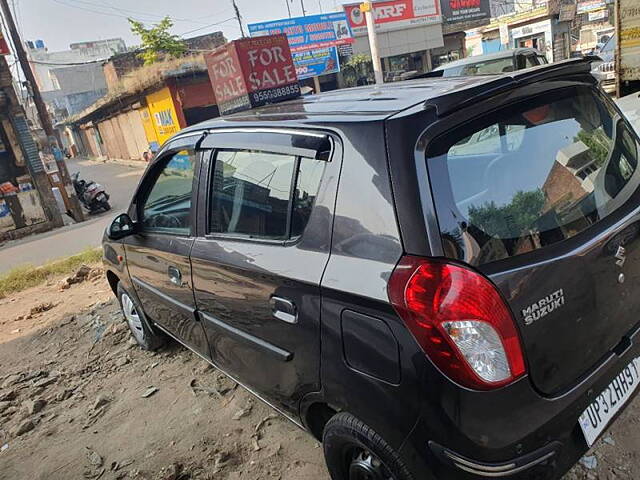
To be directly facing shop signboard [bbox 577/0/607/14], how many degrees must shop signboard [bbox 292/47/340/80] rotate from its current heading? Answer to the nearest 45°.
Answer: approximately 135° to its left

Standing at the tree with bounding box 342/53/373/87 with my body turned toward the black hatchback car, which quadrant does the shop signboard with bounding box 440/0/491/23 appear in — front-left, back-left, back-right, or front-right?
back-left

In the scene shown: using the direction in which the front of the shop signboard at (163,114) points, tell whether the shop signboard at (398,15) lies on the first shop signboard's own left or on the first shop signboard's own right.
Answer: on the first shop signboard's own left

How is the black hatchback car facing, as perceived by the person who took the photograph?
facing away from the viewer and to the left of the viewer

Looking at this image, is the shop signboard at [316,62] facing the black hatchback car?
yes

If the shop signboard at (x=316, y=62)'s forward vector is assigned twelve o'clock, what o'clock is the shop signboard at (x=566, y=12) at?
the shop signboard at (x=566, y=12) is roughly at 8 o'clock from the shop signboard at (x=316, y=62).

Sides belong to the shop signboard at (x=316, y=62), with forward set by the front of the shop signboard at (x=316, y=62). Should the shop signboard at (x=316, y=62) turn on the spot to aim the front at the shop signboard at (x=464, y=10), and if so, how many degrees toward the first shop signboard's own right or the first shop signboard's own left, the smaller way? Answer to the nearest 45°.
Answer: approximately 135° to the first shop signboard's own left

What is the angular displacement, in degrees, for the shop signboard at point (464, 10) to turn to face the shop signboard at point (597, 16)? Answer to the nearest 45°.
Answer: approximately 135° to its left

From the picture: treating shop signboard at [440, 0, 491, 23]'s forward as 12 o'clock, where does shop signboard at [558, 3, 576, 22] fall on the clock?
shop signboard at [558, 3, 576, 22] is roughly at 8 o'clock from shop signboard at [440, 0, 491, 23].

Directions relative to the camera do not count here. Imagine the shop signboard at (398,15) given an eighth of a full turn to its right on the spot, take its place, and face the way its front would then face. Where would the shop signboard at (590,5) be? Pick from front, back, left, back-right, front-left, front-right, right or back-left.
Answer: back

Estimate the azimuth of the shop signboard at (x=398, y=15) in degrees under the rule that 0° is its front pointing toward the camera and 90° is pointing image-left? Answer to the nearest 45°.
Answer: approximately 0°

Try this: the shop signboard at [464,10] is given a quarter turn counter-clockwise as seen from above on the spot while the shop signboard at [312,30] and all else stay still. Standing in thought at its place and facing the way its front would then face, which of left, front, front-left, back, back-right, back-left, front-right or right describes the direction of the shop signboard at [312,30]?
back-right
